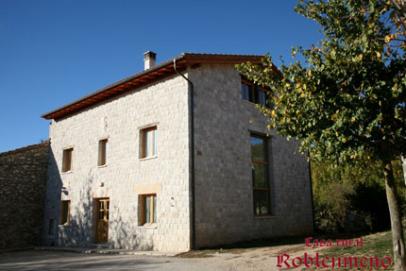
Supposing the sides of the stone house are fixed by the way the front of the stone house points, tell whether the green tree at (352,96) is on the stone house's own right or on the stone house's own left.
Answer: on the stone house's own left

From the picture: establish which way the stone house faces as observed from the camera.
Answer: facing the viewer and to the left of the viewer

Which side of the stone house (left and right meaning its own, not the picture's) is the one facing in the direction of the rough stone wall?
right
